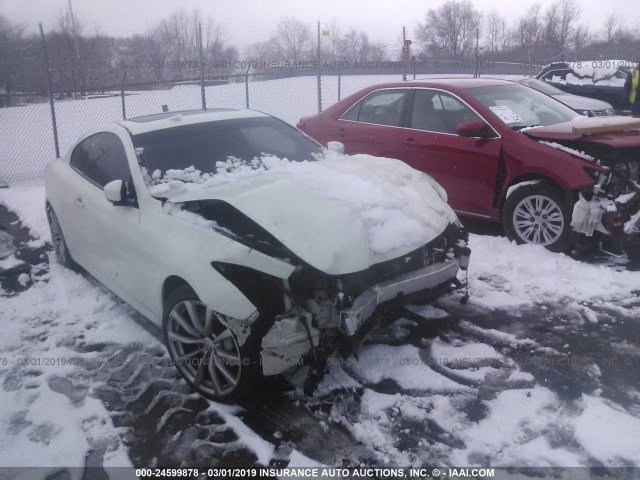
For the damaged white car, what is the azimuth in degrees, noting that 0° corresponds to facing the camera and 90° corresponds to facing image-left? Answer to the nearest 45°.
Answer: approximately 315°

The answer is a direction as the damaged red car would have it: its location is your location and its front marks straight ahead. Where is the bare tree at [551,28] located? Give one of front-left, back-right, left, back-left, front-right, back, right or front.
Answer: back-left

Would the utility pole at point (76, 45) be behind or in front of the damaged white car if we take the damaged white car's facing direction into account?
behind

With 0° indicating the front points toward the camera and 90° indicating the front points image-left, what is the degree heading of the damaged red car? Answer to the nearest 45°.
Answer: approximately 315°

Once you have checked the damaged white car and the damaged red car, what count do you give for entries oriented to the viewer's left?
0

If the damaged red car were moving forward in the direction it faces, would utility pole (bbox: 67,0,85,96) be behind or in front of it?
behind

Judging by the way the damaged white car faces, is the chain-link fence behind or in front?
behind

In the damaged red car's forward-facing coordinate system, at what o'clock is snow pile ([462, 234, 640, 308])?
The snow pile is roughly at 1 o'clock from the damaged red car.

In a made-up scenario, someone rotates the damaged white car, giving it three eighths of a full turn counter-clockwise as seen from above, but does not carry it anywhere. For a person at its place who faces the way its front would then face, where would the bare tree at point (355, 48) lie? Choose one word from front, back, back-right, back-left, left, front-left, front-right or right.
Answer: front

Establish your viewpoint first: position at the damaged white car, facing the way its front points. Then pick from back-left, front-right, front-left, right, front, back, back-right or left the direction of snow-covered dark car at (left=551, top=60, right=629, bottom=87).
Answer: left

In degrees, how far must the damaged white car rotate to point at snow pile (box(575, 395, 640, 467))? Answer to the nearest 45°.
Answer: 0° — it already faces it
